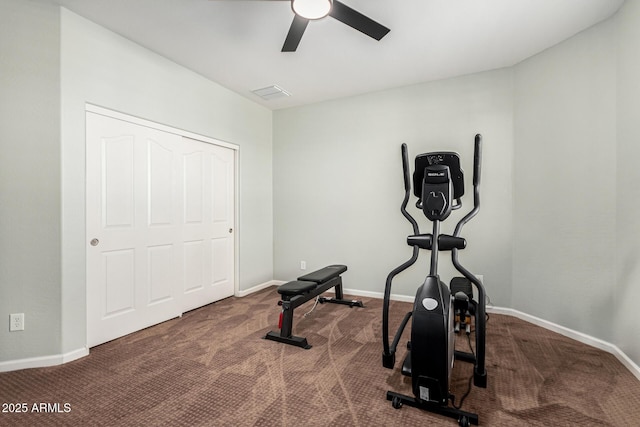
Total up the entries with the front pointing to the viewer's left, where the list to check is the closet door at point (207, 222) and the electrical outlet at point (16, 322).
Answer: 0

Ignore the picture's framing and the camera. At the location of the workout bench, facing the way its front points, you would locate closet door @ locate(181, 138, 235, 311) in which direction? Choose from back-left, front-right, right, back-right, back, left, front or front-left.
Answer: right

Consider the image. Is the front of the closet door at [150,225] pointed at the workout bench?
yes

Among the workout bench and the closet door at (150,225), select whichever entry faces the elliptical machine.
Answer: the closet door

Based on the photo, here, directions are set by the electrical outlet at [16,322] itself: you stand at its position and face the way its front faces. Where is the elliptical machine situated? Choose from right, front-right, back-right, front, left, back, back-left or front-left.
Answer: front-left

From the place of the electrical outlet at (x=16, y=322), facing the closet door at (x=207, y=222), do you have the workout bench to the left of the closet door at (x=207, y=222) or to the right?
right

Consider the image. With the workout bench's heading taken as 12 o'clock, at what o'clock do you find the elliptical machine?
The elliptical machine is roughly at 9 o'clock from the workout bench.

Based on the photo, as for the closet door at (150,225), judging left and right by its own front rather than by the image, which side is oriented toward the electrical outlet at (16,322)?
right

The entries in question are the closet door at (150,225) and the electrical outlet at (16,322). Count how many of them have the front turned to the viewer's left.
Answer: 0

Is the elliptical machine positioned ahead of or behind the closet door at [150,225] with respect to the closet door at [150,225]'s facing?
ahead

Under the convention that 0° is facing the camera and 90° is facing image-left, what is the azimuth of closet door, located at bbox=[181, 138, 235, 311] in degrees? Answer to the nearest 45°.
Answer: approximately 315°

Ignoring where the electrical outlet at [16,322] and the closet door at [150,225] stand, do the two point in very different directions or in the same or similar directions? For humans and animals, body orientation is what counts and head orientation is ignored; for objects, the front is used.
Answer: same or similar directions

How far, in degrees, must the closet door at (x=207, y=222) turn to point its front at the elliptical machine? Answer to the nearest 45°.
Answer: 0° — it already faces it

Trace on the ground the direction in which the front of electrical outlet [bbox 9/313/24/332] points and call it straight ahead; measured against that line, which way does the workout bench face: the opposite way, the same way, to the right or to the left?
to the right
